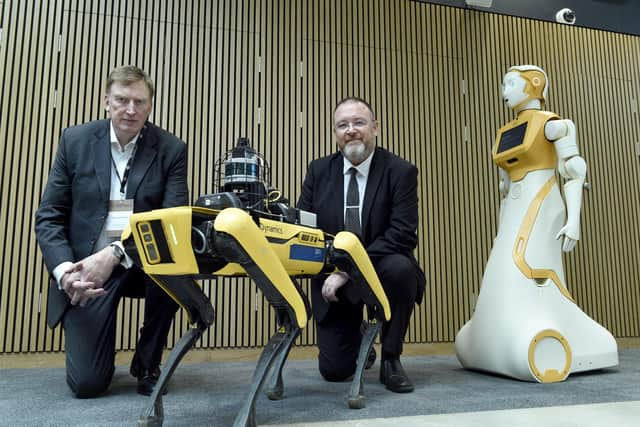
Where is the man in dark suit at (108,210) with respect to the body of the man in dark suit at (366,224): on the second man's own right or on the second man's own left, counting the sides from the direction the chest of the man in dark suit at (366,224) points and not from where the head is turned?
on the second man's own right

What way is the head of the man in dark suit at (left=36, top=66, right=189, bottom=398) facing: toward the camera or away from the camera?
toward the camera

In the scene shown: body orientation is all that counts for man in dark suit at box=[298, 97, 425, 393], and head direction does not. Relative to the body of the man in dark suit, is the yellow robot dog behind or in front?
in front

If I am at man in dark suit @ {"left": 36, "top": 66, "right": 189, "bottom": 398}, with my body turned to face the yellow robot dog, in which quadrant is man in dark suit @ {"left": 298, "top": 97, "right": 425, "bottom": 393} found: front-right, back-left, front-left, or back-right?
front-left

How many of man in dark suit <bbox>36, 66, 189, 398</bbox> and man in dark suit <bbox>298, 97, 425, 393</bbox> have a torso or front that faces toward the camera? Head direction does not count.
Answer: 2

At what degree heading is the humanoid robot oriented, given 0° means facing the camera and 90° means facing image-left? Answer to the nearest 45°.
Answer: approximately 45°

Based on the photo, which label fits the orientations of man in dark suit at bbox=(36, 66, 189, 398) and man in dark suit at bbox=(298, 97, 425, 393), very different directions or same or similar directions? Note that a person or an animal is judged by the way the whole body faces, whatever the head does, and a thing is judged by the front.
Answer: same or similar directions

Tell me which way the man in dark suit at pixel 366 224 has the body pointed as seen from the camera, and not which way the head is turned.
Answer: toward the camera

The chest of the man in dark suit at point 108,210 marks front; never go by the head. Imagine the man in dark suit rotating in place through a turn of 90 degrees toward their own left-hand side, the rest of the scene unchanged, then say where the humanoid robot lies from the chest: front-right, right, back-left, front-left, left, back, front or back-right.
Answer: front

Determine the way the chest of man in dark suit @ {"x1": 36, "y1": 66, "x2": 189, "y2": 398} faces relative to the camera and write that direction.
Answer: toward the camera

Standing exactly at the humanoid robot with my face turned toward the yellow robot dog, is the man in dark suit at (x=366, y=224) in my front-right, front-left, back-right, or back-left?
front-right

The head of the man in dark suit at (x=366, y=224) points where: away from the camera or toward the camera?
toward the camera

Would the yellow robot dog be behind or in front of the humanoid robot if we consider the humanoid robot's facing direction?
in front

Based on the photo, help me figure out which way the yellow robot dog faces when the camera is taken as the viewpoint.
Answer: facing the viewer and to the left of the viewer

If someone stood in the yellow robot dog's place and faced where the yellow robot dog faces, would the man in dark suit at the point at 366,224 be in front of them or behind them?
behind

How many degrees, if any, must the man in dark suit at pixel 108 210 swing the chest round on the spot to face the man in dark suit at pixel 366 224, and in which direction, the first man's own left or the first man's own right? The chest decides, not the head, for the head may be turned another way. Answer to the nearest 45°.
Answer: approximately 90° to the first man's own left
